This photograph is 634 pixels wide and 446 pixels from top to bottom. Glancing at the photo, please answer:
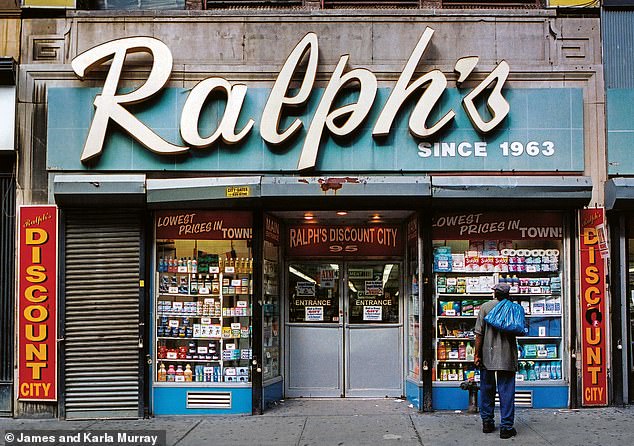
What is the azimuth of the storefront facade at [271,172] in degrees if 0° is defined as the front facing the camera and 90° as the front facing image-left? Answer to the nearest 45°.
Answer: approximately 0°

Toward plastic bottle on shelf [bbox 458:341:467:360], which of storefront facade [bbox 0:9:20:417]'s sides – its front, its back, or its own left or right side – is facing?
left

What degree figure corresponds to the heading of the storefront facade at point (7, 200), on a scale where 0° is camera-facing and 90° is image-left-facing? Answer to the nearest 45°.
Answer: approximately 0°
